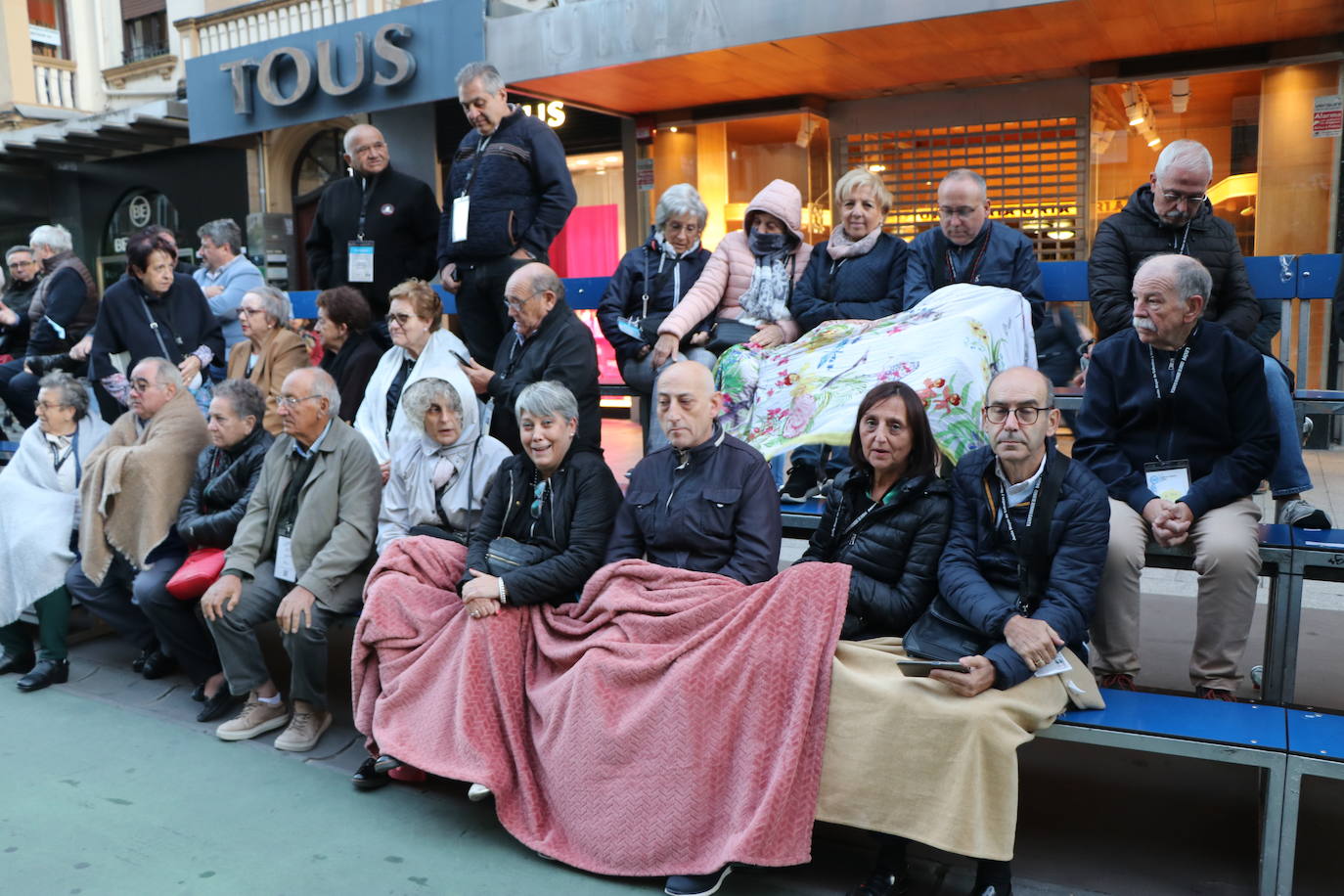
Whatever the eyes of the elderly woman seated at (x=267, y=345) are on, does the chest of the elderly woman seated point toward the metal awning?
no

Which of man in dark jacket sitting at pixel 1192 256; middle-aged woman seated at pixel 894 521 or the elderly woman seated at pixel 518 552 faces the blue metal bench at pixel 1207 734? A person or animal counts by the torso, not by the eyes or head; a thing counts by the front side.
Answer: the man in dark jacket sitting

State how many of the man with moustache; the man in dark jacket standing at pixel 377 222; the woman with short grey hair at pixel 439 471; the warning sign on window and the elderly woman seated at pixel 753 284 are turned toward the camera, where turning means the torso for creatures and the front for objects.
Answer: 5

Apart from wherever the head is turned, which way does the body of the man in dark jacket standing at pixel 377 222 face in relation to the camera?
toward the camera

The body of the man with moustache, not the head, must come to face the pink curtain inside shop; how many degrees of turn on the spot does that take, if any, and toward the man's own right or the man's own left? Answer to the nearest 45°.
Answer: approximately 135° to the man's own right

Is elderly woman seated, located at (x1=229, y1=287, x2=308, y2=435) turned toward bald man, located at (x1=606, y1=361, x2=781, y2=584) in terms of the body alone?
no

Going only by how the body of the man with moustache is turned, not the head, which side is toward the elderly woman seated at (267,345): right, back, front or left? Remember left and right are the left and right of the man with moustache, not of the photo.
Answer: right

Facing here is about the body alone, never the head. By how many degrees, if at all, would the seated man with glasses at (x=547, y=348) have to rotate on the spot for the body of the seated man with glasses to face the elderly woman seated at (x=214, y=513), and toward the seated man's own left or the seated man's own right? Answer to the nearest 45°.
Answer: approximately 45° to the seated man's own right

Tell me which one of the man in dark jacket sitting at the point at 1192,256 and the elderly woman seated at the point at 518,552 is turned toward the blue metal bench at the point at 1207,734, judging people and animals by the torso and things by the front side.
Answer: the man in dark jacket sitting

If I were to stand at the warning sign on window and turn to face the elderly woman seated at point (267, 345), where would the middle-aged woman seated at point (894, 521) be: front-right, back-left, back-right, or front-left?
front-left

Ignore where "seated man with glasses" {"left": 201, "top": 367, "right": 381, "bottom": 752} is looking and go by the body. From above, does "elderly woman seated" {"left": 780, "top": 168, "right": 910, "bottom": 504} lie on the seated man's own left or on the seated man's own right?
on the seated man's own left

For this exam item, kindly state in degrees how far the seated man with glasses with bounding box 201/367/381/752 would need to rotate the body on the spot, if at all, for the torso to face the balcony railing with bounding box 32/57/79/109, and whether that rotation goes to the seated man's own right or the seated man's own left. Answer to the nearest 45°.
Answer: approximately 135° to the seated man's own right

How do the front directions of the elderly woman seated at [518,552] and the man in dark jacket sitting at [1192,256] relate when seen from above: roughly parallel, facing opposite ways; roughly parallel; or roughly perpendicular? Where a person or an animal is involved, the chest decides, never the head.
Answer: roughly parallel

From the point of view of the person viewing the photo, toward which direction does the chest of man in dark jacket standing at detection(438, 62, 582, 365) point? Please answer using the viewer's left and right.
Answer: facing the viewer and to the left of the viewer

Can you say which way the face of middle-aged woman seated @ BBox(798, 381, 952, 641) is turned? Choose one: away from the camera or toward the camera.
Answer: toward the camera

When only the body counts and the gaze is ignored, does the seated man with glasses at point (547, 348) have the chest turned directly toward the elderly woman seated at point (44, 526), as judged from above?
yes

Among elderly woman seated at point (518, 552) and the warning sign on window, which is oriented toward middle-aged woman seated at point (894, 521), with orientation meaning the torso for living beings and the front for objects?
the warning sign on window

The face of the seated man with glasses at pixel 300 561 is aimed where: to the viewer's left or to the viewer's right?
to the viewer's left

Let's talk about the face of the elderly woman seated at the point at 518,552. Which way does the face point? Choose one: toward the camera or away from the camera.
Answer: toward the camera

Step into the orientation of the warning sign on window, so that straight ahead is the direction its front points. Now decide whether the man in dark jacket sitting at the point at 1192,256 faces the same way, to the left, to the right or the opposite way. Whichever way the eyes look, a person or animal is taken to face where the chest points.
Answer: the same way

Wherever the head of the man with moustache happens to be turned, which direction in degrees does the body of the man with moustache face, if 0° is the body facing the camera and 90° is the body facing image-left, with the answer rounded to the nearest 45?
approximately 0°

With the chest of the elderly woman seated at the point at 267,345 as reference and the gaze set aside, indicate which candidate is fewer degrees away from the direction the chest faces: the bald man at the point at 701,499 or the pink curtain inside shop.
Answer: the bald man

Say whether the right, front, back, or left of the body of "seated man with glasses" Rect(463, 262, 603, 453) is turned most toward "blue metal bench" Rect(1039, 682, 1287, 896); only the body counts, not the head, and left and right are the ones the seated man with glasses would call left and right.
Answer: left

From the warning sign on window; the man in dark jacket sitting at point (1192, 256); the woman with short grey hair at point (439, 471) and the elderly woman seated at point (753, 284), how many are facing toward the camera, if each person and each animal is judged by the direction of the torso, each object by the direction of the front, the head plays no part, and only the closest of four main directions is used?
4
